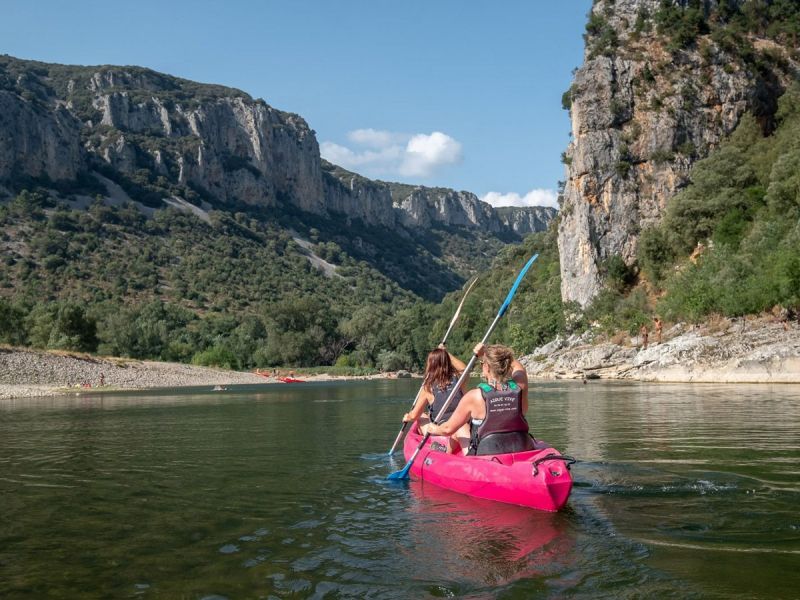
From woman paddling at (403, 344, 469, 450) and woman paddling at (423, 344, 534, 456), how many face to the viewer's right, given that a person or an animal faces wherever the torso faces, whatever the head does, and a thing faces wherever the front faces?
0

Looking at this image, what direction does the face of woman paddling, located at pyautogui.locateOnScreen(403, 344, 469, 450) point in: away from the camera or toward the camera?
away from the camera

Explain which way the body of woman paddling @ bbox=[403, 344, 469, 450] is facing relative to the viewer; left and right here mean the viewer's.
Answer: facing away from the viewer and to the left of the viewer

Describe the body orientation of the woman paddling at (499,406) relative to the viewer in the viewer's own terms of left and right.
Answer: facing away from the viewer and to the left of the viewer

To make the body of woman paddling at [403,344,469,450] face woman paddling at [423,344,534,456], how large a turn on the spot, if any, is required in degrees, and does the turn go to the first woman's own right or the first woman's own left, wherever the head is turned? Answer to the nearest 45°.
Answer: approximately 135° to the first woman's own left

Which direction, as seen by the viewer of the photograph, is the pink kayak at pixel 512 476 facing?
facing away from the viewer and to the left of the viewer

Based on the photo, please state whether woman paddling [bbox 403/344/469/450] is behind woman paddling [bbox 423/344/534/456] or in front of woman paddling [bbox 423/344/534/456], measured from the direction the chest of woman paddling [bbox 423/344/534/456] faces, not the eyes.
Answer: in front
